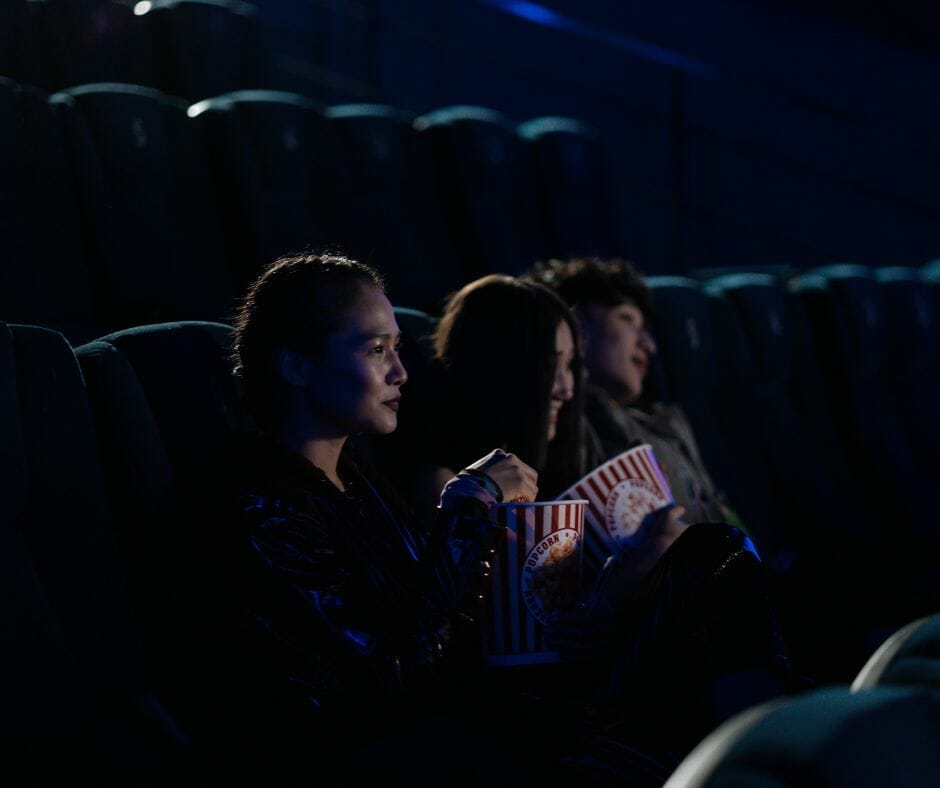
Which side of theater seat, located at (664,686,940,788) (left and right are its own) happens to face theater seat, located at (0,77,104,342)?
back

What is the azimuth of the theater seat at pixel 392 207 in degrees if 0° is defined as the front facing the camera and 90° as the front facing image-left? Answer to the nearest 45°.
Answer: approximately 315°

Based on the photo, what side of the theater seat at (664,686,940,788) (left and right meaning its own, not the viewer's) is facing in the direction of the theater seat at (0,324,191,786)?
back

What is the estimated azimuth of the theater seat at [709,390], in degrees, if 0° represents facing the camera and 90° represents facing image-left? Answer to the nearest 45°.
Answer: approximately 315°

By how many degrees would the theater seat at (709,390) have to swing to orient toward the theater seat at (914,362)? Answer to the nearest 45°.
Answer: approximately 90° to its left

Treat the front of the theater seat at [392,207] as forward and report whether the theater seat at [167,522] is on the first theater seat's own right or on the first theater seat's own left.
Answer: on the first theater seat's own right
